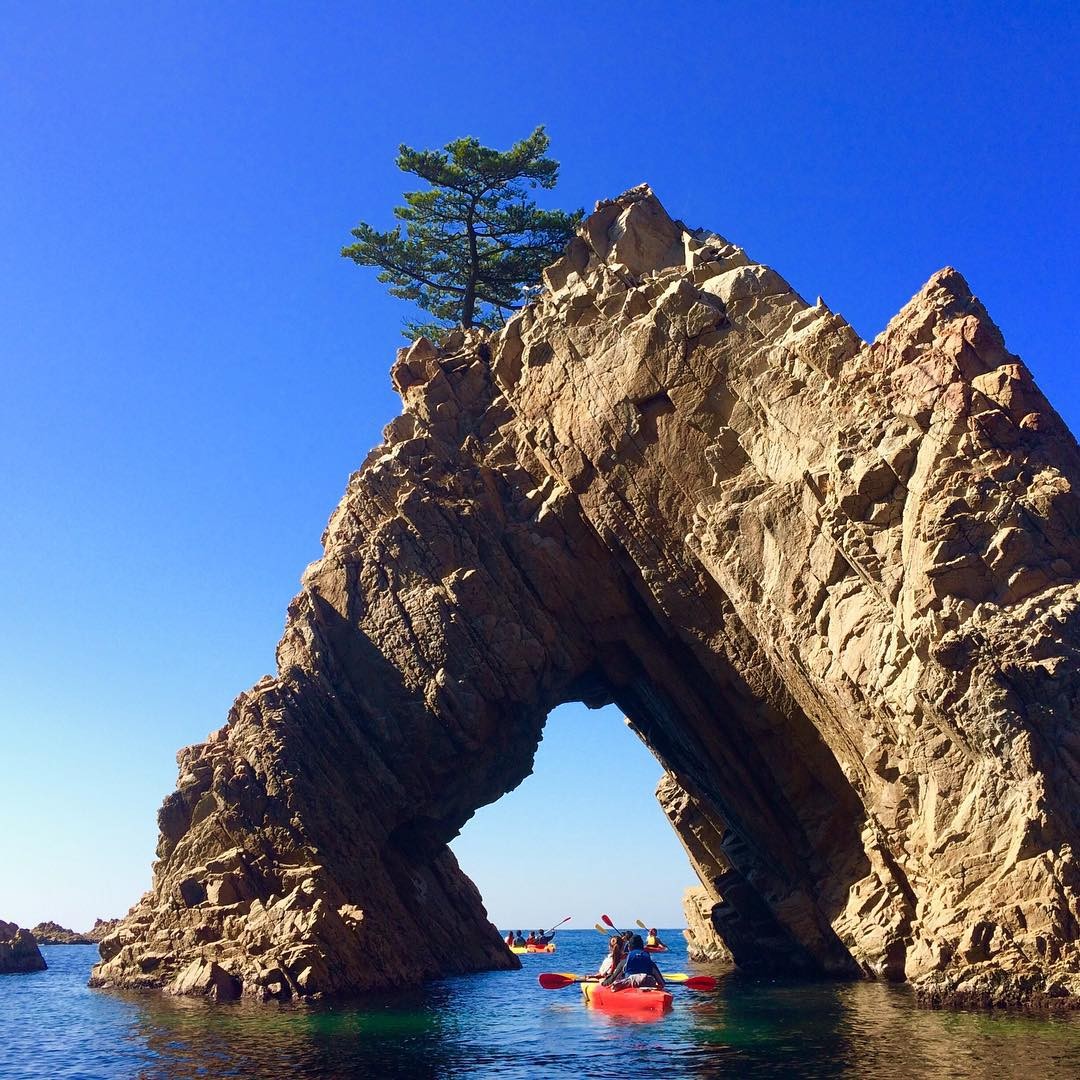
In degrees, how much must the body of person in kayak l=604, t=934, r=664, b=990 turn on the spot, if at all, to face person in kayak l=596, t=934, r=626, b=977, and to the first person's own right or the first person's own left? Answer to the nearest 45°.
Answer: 0° — they already face them

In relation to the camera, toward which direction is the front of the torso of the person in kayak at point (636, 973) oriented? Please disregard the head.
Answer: away from the camera
